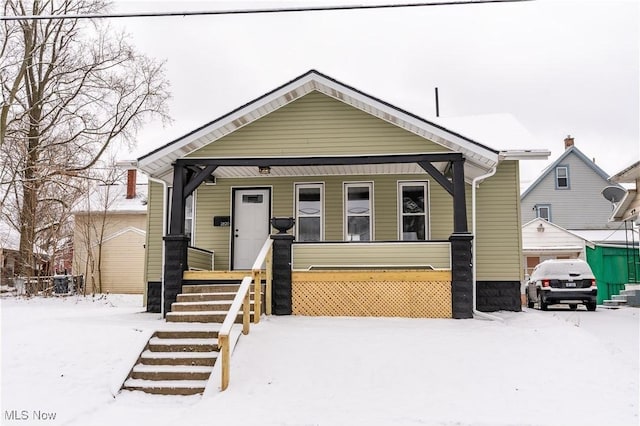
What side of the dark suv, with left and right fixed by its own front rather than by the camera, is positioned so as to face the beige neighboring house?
left

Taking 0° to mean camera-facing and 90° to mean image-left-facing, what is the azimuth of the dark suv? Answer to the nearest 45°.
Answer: approximately 180°

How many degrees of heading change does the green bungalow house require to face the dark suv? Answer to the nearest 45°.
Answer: approximately 135° to its left

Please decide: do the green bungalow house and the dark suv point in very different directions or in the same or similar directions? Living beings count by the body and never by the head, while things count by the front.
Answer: very different directions

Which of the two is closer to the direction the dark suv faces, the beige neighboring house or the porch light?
the beige neighboring house

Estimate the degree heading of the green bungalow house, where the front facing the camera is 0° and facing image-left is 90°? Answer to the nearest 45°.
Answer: approximately 0°

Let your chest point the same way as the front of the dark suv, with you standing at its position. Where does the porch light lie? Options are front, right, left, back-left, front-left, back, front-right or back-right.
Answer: back-left

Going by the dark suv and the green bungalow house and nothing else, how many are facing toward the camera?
1
